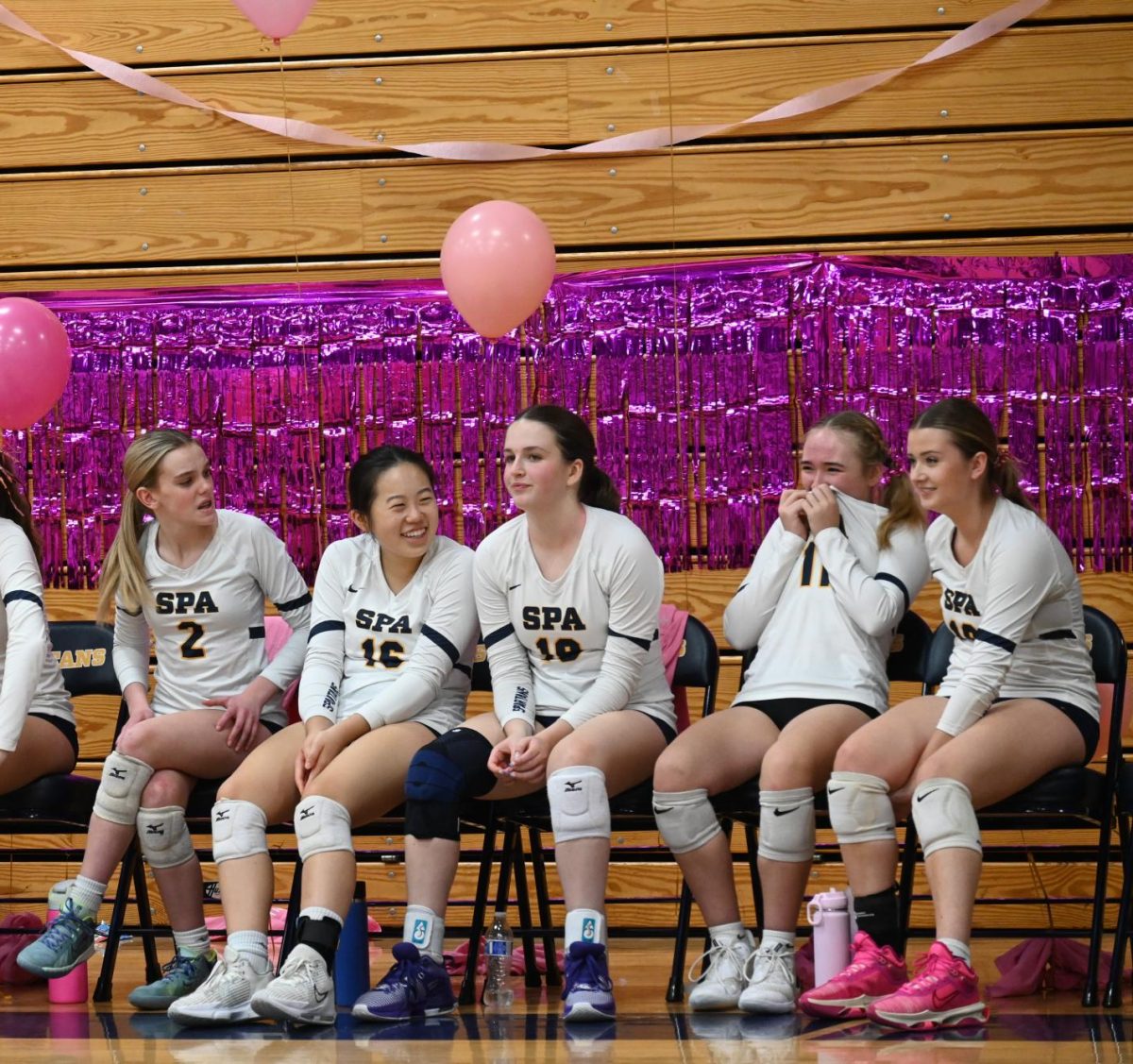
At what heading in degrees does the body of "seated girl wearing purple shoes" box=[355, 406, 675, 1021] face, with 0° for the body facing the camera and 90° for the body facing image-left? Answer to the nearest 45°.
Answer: approximately 45°

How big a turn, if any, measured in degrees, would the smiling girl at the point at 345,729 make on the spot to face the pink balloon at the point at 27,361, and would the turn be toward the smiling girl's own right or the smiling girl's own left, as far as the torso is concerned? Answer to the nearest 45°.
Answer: approximately 90° to the smiling girl's own right

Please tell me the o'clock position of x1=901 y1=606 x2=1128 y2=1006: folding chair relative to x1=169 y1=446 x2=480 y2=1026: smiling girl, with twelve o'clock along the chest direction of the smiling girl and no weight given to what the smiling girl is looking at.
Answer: The folding chair is roughly at 8 o'clock from the smiling girl.

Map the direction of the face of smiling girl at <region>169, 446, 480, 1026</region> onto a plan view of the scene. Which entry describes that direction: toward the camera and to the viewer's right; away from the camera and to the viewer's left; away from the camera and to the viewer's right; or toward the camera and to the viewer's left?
toward the camera and to the viewer's right

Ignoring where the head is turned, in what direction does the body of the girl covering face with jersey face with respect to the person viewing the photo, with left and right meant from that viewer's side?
facing the viewer and to the left of the viewer

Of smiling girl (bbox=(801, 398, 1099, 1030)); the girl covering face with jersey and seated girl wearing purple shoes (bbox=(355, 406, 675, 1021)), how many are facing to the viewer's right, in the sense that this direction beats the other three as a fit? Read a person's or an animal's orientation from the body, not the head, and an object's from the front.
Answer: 0

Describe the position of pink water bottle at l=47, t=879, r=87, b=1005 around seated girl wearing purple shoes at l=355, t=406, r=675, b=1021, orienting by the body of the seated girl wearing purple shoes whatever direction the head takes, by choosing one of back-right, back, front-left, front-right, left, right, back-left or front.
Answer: front-right

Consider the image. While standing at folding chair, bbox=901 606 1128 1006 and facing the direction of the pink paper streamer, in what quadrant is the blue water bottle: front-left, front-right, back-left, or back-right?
front-left

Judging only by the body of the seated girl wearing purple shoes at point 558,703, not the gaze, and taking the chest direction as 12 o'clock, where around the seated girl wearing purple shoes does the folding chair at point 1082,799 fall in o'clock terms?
The folding chair is roughly at 8 o'clock from the seated girl wearing purple shoes.
